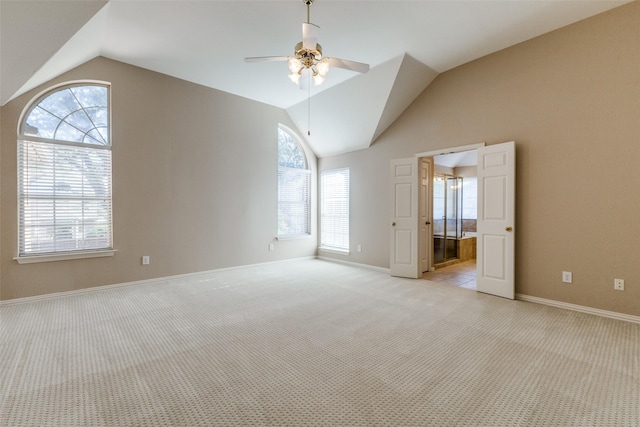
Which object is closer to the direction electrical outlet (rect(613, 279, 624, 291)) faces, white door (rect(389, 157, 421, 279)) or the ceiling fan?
the ceiling fan

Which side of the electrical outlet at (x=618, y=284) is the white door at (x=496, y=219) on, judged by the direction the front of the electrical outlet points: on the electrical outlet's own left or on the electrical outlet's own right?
on the electrical outlet's own right

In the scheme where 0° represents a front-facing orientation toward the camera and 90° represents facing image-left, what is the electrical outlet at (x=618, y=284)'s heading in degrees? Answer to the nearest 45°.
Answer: approximately 0°

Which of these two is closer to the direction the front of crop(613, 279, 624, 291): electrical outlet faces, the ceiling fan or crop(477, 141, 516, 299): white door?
the ceiling fan

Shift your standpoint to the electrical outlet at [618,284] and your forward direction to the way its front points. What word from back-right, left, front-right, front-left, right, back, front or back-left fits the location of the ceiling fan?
front-right

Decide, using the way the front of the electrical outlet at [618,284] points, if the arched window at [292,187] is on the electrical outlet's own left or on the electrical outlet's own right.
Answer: on the electrical outlet's own right

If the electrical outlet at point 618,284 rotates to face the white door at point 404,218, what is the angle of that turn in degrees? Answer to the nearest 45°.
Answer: approximately 90° to its right

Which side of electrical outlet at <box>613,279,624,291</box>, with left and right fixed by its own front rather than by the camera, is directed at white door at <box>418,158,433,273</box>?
right
